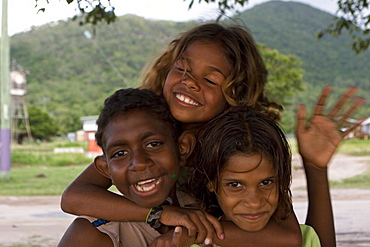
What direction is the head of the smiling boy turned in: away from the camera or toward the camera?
toward the camera

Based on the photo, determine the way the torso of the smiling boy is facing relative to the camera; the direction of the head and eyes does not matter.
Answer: toward the camera

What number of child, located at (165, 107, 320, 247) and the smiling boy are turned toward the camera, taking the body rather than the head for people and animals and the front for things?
2

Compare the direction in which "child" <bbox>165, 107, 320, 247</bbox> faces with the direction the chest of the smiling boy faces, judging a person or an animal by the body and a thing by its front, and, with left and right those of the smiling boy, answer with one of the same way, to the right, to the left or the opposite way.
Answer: the same way

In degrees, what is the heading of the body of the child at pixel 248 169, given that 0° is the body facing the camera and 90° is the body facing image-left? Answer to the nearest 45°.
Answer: approximately 0°

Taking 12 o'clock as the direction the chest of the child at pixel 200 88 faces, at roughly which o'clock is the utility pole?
The utility pole is roughly at 5 o'clock from the child.

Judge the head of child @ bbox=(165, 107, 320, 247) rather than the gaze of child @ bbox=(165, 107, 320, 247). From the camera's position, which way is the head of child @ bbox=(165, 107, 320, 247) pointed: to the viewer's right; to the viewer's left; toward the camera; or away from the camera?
toward the camera

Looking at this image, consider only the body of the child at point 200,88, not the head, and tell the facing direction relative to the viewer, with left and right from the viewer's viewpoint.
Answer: facing the viewer

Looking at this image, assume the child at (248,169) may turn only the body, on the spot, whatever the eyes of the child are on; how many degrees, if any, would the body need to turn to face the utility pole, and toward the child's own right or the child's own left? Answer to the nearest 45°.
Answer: approximately 135° to the child's own right
